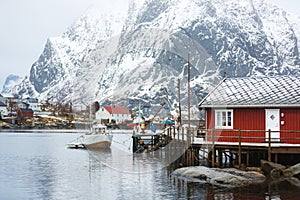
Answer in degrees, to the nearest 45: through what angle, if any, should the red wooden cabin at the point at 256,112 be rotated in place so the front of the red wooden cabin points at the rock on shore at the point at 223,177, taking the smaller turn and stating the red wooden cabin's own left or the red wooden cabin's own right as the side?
approximately 45° to the red wooden cabin's own right

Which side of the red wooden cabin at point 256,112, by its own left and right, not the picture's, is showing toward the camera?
front
